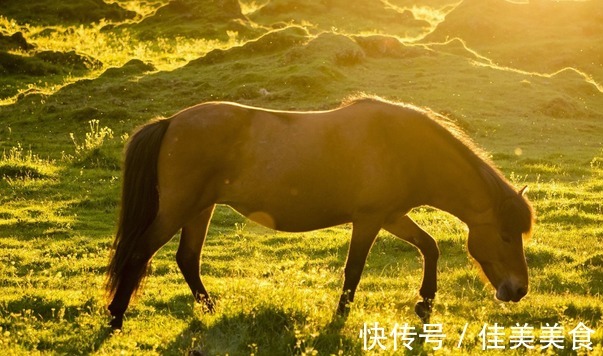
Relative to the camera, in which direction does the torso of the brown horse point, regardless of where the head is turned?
to the viewer's right
